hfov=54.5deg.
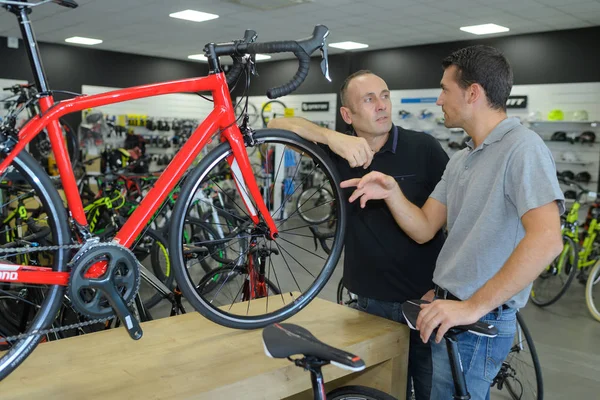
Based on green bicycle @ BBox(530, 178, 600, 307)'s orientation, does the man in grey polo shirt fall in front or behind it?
in front

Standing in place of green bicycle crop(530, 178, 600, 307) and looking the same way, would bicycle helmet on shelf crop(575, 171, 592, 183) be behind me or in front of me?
behind

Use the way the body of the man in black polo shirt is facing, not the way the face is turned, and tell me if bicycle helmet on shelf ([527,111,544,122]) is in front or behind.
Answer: behind

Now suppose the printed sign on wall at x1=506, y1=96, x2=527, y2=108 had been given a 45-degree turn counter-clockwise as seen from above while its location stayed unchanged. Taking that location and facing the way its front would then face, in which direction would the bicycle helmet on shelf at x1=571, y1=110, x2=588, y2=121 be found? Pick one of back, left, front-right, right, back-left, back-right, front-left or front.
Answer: front

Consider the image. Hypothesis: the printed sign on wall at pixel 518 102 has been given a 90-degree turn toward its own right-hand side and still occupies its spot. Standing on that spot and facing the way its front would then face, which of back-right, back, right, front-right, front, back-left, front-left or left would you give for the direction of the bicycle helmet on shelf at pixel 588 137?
back-left

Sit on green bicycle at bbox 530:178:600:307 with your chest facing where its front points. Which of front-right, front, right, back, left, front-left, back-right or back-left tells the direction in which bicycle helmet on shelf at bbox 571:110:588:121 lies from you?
back-right

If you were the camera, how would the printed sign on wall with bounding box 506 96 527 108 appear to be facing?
facing the viewer

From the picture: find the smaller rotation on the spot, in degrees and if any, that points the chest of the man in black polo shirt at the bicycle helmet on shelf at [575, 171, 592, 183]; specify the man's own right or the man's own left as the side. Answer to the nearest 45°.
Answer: approximately 135° to the man's own left

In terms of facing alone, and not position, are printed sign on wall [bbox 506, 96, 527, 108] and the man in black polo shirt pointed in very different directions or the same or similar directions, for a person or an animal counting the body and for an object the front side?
same or similar directions

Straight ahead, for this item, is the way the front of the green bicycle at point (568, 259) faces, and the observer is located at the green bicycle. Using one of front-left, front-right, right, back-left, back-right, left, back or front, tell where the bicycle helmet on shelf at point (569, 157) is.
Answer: back-right

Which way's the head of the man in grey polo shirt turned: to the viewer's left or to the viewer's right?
to the viewer's left

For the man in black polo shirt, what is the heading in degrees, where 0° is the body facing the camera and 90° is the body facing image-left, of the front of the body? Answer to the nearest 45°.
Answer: approximately 0°

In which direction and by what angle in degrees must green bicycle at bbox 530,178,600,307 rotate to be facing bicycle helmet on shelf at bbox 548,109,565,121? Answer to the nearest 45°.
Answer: approximately 135° to its right

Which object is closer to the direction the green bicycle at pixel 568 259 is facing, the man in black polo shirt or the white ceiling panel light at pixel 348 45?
the man in black polo shirt

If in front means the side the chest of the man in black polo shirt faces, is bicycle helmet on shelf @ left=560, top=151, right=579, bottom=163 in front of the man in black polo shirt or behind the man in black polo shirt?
behind
